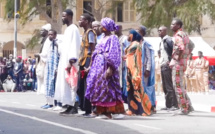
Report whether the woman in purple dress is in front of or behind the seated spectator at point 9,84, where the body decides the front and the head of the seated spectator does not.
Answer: in front

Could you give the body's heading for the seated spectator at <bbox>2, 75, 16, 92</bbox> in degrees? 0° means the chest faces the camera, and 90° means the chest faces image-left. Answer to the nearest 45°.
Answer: approximately 0°

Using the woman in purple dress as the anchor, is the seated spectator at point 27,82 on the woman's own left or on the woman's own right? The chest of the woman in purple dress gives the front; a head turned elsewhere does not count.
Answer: on the woman's own right
